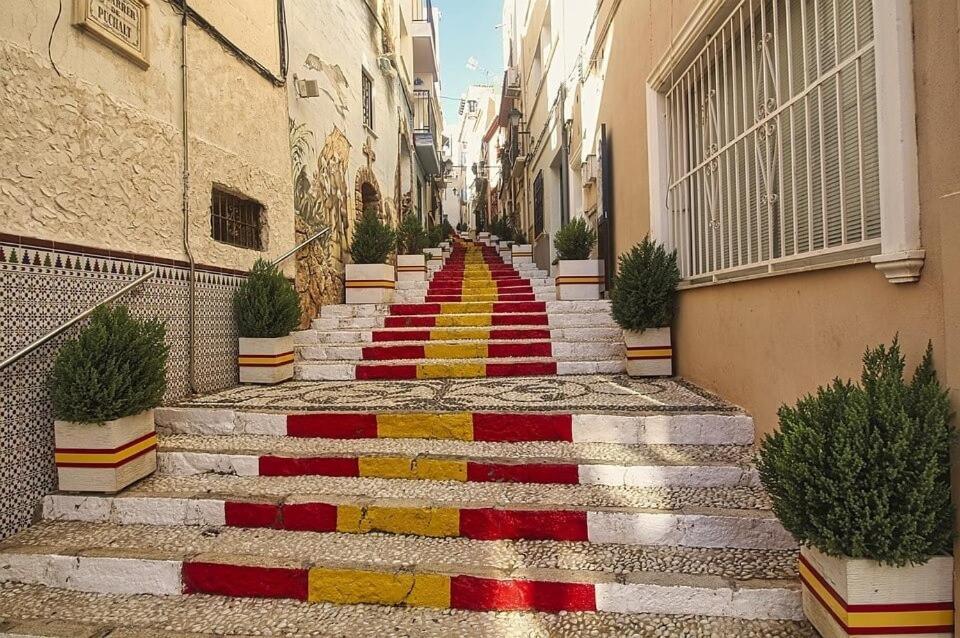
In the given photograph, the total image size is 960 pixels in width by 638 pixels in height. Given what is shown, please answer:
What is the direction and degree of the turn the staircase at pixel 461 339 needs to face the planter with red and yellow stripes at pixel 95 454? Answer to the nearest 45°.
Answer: approximately 45° to its right

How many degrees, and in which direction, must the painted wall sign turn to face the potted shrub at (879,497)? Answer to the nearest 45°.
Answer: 0° — it already faces it

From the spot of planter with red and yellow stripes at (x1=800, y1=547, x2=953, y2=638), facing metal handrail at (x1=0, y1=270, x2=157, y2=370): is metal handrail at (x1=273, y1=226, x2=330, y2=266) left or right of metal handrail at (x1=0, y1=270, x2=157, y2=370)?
right

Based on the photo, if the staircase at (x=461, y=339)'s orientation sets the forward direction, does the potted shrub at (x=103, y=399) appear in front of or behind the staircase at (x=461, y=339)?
in front

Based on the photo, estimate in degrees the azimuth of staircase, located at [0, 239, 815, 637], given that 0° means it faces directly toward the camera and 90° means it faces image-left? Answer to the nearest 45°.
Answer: approximately 0°

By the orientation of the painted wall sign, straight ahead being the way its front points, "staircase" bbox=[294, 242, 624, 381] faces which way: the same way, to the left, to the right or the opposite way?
to the right

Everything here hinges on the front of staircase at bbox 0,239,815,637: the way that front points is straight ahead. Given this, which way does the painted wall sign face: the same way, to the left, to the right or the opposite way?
to the left

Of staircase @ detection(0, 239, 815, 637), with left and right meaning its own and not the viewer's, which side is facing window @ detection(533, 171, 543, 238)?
back

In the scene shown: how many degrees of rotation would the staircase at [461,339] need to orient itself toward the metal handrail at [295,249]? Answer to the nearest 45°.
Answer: approximately 90° to its right

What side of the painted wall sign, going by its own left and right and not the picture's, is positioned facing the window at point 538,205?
left
